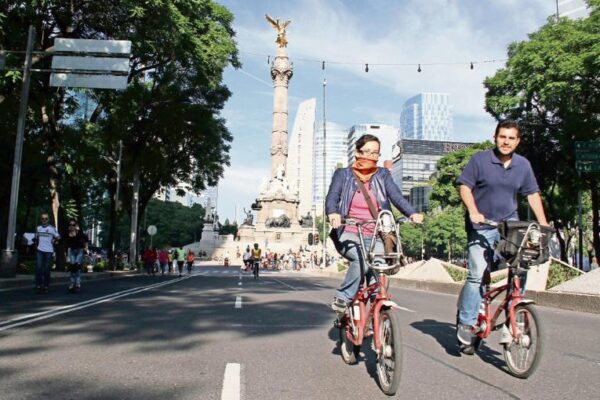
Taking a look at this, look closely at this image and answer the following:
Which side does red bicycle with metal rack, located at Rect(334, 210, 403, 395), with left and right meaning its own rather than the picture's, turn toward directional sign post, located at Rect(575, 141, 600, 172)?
left

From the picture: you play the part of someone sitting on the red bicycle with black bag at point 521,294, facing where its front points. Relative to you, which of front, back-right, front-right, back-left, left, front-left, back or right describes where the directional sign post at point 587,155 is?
back-left

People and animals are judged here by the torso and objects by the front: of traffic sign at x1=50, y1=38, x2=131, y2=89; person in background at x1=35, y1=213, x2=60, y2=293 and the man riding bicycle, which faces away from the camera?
the traffic sign

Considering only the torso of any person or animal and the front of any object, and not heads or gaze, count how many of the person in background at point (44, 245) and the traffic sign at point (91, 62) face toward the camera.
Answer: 1

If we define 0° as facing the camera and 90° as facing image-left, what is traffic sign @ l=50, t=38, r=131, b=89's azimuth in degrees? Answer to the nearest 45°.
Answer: approximately 180°

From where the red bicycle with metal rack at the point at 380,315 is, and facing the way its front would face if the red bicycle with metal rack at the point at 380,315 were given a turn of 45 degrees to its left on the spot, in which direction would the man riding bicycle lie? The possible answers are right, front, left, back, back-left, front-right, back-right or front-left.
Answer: front-left

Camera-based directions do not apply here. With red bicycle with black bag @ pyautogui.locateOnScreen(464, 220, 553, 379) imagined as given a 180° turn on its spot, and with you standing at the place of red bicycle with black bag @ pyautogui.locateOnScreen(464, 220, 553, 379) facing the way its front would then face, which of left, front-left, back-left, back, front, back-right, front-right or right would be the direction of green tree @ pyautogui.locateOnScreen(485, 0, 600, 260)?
front-right
